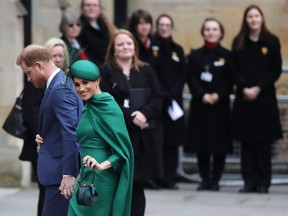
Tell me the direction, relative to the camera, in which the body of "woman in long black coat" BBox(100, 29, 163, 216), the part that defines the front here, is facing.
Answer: toward the camera

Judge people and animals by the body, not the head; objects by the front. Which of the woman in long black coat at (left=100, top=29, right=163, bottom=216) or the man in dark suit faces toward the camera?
the woman in long black coat

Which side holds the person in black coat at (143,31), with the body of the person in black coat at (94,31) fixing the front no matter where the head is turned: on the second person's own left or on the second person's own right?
on the second person's own left

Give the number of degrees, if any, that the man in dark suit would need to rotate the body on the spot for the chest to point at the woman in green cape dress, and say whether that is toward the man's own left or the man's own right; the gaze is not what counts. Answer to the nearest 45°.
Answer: approximately 135° to the man's own left

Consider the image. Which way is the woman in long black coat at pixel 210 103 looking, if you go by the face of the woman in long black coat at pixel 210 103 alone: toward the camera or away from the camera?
toward the camera

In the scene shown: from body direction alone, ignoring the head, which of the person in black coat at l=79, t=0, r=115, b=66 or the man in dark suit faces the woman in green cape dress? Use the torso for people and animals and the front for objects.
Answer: the person in black coat

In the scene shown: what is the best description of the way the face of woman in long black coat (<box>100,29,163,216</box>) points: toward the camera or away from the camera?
toward the camera

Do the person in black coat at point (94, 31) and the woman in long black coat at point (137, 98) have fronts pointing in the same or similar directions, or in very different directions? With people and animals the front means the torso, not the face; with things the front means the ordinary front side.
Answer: same or similar directions

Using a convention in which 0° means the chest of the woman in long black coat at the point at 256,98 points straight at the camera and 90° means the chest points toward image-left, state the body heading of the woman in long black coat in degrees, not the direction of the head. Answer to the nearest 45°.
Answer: approximately 0°

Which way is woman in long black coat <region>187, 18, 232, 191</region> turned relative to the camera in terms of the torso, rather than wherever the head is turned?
toward the camera

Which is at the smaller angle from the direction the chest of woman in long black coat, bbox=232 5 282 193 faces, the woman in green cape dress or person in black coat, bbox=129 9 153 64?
the woman in green cape dress

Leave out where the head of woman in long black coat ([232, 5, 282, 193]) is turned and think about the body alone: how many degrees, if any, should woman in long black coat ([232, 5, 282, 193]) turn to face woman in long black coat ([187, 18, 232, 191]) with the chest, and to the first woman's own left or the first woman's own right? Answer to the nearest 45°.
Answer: approximately 90° to the first woman's own right

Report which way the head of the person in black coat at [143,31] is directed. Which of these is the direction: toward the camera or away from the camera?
toward the camera

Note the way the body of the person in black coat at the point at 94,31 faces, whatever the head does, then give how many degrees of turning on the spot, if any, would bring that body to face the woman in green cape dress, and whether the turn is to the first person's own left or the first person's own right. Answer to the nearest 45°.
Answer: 0° — they already face them

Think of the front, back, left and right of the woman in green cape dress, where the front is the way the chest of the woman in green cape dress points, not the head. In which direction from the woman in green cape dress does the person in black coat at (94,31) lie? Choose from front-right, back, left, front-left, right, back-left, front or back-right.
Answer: back-right

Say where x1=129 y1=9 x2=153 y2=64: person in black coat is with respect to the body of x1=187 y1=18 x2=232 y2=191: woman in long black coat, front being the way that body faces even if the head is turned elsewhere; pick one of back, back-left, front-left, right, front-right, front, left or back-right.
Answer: right

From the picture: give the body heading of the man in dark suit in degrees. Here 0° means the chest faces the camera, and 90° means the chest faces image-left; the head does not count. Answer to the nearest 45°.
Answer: approximately 90°
